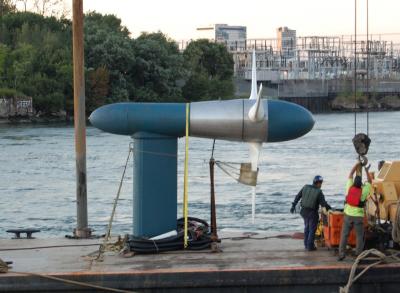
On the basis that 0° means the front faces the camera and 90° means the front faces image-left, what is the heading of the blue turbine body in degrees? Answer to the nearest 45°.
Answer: approximately 270°

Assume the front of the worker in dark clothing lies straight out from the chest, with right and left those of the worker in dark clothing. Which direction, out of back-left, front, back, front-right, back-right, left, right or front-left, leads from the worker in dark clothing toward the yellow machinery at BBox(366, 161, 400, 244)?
front-right

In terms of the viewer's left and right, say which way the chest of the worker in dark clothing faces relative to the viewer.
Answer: facing away from the viewer and to the right of the viewer

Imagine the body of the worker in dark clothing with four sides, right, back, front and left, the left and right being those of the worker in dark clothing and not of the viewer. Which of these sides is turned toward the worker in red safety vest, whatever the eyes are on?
right

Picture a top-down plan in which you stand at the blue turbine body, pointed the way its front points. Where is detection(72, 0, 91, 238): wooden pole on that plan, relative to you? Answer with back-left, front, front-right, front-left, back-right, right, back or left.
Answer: back-left

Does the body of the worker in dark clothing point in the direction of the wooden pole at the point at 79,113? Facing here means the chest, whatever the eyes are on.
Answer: no

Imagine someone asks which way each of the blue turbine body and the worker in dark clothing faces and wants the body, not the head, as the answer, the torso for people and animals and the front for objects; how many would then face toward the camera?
0

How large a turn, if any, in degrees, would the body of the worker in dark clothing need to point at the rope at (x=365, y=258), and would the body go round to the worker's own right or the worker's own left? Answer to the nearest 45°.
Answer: approximately 90° to the worker's own right

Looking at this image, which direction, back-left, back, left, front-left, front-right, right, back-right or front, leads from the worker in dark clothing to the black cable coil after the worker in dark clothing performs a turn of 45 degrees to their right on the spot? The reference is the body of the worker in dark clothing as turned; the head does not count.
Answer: back

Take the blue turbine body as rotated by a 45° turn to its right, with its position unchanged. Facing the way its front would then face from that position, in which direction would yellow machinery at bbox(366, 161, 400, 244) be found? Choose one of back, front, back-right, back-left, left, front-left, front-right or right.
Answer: front-left

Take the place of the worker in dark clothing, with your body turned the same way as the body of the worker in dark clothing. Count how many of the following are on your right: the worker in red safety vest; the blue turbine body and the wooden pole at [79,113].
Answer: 1

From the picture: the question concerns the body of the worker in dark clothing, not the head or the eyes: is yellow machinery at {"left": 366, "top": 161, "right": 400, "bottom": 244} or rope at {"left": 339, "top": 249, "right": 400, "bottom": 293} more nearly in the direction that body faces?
the yellow machinery

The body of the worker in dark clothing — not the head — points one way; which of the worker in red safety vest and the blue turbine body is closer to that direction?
the worker in red safety vest
